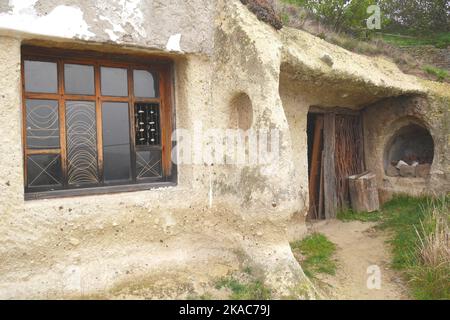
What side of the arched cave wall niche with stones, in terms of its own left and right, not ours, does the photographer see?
front

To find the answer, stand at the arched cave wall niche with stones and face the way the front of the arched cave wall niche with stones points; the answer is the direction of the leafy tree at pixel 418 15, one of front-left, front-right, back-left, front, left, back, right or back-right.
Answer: back

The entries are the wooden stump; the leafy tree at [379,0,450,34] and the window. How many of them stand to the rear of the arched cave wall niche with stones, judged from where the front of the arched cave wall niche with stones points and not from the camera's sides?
1

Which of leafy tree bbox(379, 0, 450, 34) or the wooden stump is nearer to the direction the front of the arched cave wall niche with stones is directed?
the wooden stump

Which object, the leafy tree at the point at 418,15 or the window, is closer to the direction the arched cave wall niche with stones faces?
the window
